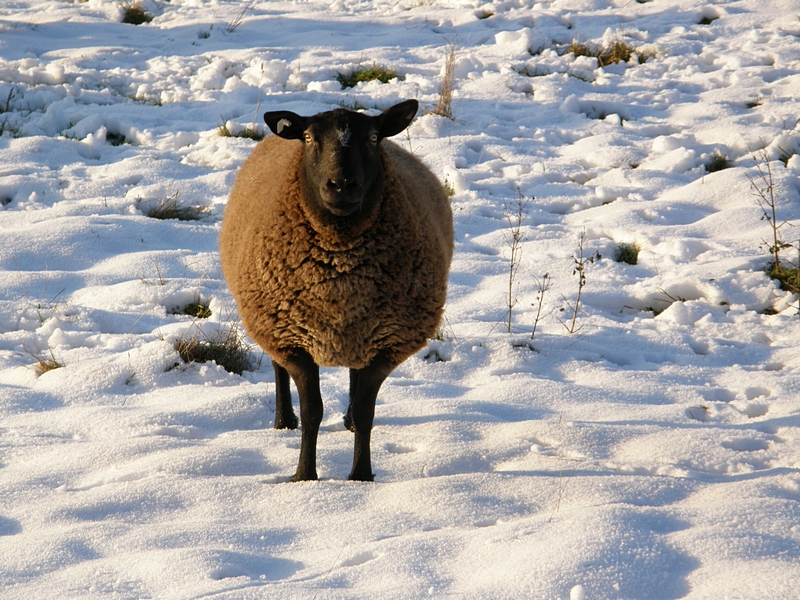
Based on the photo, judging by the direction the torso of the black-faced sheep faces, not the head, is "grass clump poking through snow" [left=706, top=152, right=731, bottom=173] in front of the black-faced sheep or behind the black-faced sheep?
behind

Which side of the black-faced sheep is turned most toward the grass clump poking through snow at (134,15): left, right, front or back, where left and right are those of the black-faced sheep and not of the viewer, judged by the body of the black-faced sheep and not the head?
back

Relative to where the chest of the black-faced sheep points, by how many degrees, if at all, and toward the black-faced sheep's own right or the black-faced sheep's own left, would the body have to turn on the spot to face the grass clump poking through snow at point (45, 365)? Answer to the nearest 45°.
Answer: approximately 135° to the black-faced sheep's own right

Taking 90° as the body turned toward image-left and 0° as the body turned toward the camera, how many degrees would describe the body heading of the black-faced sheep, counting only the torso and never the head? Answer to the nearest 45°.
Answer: approximately 0°

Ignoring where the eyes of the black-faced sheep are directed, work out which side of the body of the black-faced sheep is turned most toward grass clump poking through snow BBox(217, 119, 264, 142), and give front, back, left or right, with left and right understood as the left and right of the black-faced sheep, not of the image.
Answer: back

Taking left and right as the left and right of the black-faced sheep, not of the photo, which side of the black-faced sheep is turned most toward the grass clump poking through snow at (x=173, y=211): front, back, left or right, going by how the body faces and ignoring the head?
back

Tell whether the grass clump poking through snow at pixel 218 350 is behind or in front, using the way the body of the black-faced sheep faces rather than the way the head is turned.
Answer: behind

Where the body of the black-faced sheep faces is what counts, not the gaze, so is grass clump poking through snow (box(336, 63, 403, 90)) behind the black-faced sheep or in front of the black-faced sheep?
behind

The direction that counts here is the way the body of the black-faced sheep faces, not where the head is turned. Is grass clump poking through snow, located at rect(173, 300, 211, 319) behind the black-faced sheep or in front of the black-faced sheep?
behind
